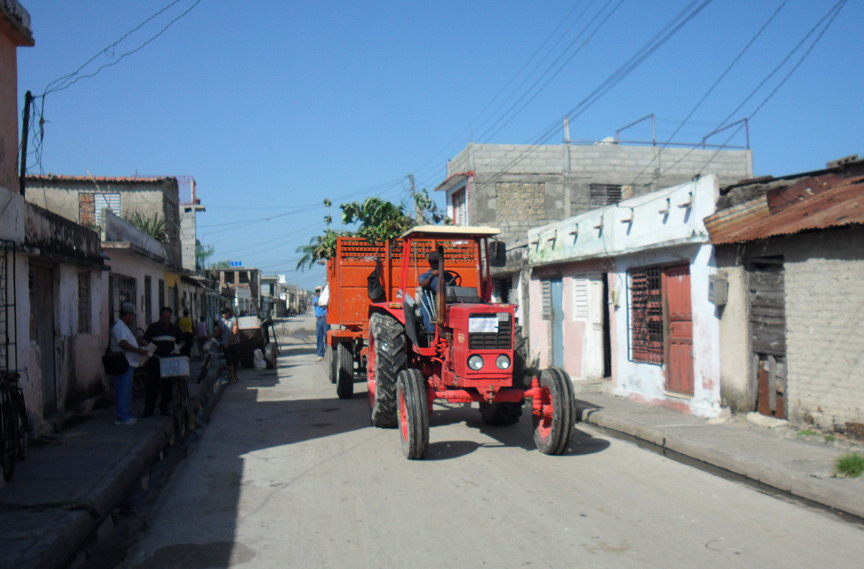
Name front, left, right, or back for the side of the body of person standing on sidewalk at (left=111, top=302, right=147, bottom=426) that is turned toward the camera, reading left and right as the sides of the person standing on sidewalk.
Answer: right

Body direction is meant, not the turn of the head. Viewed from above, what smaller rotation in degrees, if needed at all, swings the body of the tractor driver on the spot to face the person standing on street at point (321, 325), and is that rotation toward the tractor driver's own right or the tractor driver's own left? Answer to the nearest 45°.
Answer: approximately 135° to the tractor driver's own left

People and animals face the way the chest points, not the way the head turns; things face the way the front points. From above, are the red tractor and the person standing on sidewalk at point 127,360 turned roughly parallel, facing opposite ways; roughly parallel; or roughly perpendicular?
roughly perpendicular

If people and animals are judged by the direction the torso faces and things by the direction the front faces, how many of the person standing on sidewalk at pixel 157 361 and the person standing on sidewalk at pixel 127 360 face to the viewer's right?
1

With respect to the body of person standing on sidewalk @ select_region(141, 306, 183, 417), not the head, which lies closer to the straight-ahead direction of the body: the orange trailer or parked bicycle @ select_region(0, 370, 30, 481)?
the parked bicycle

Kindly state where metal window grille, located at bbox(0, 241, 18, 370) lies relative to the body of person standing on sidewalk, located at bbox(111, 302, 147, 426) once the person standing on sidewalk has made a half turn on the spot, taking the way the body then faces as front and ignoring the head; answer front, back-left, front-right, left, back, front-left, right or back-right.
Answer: front-left

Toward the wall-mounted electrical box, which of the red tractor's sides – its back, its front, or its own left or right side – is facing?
left
